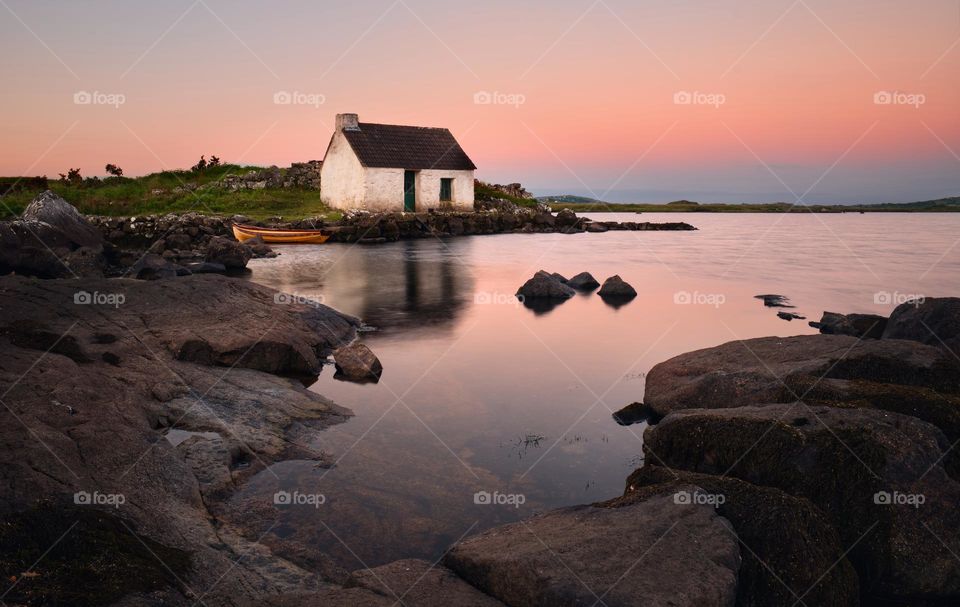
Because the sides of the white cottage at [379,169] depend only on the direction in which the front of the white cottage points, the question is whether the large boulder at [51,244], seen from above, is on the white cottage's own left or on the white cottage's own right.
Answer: on the white cottage's own right

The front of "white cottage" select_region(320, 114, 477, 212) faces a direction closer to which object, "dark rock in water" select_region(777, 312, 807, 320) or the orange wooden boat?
the dark rock in water

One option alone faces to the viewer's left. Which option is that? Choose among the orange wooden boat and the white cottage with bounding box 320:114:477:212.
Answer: the orange wooden boat

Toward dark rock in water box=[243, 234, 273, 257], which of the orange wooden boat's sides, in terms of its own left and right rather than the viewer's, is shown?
left

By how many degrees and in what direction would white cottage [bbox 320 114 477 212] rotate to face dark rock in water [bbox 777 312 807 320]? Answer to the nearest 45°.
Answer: approximately 45° to its right

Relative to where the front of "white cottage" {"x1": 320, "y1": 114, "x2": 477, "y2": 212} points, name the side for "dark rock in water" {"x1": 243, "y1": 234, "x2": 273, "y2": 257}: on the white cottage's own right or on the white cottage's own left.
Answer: on the white cottage's own right

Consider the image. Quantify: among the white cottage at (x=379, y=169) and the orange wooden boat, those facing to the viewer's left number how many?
1

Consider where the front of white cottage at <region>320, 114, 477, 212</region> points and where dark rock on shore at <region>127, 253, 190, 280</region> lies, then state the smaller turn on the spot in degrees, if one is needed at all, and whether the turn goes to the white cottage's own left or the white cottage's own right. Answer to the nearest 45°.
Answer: approximately 45° to the white cottage's own right

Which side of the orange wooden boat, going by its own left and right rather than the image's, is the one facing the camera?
left

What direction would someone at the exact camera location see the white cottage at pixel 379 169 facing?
facing the viewer and to the right of the viewer

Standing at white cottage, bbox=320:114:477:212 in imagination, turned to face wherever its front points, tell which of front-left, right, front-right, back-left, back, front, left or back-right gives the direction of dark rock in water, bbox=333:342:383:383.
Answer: front-right

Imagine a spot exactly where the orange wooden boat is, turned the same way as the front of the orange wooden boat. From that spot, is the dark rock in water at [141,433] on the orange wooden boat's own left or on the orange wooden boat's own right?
on the orange wooden boat's own left

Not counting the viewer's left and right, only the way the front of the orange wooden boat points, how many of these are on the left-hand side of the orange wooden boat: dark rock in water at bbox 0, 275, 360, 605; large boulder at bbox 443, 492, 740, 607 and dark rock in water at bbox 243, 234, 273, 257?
3

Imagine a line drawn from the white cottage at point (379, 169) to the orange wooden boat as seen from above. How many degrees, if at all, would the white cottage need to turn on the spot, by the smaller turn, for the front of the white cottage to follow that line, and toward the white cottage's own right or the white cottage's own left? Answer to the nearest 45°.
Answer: approximately 90° to the white cottage's own right
